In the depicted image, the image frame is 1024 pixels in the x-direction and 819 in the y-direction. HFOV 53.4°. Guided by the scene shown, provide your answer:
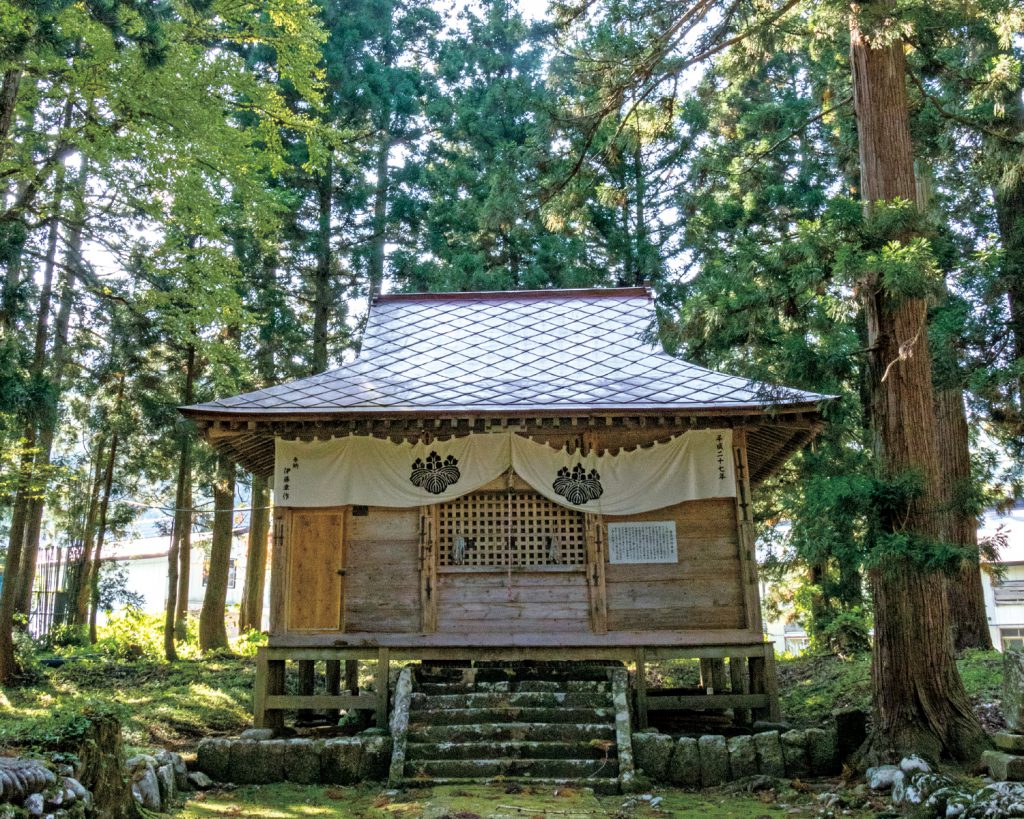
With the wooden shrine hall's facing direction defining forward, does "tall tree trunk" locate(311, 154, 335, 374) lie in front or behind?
behind

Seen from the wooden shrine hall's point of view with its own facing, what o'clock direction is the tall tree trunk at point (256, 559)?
The tall tree trunk is roughly at 5 o'clock from the wooden shrine hall.

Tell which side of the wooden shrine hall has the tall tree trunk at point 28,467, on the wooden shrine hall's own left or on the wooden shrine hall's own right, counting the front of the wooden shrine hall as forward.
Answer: on the wooden shrine hall's own right

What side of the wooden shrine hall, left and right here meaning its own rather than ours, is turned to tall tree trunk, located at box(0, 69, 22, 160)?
right

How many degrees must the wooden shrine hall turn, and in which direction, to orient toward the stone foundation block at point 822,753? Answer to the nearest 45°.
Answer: approximately 45° to its left

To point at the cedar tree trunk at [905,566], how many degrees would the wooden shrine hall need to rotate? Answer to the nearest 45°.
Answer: approximately 45° to its left

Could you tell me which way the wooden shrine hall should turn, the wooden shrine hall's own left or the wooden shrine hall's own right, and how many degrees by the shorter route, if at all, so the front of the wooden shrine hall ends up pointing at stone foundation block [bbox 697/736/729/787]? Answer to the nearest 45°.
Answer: approximately 45° to the wooden shrine hall's own left

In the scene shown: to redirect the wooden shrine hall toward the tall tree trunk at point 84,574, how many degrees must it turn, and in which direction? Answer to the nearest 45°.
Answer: approximately 135° to its right

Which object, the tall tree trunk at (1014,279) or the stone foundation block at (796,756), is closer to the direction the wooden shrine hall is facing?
the stone foundation block

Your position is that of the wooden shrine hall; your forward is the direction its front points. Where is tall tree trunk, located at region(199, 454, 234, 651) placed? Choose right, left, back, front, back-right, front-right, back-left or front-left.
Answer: back-right

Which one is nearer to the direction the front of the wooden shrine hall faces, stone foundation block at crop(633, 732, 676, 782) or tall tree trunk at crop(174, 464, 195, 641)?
the stone foundation block

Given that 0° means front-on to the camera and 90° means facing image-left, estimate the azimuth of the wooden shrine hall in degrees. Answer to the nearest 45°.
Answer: approximately 0°
